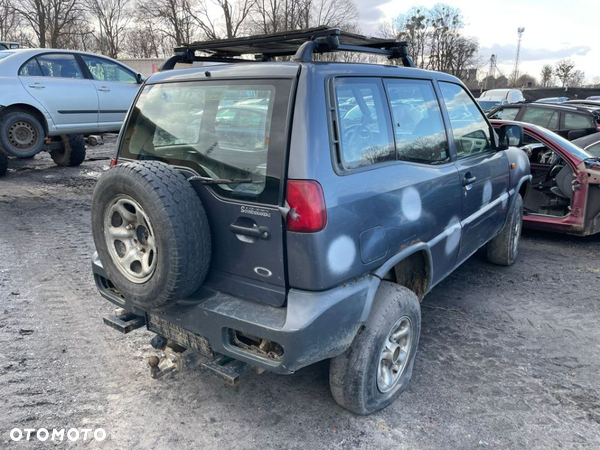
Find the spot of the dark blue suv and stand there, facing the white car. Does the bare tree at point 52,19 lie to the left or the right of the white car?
left

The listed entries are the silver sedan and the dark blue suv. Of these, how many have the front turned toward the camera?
0

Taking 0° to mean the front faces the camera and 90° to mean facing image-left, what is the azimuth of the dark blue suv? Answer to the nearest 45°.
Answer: approximately 225°

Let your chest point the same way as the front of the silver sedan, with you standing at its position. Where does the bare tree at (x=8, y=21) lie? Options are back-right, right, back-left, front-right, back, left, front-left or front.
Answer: left

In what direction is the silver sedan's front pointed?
to the viewer's right

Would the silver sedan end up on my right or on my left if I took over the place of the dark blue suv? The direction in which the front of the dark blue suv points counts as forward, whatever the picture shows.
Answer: on my left

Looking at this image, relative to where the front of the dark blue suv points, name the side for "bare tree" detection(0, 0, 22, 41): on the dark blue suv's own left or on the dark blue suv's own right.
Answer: on the dark blue suv's own left

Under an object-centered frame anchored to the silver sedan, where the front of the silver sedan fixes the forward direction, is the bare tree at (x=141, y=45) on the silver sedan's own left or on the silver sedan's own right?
on the silver sedan's own left
